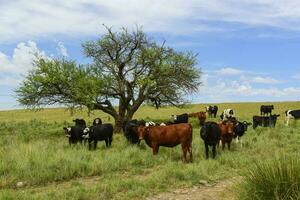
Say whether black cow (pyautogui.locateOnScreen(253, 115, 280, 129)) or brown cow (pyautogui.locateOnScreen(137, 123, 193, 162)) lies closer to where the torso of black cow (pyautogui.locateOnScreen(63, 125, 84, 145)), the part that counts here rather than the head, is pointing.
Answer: the brown cow

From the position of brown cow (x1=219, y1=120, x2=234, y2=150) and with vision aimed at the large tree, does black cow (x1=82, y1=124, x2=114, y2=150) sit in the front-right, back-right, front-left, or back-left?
front-left

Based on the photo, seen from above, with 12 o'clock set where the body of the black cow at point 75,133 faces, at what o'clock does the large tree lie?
The large tree is roughly at 5 o'clock from the black cow.

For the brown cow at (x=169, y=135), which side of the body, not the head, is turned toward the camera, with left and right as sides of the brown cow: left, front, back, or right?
left

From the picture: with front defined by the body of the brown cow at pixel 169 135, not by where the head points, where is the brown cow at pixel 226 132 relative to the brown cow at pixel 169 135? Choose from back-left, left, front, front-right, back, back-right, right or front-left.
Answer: back-right

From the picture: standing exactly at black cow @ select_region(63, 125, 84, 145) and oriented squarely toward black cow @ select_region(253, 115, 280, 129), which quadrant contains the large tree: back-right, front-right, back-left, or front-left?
front-left

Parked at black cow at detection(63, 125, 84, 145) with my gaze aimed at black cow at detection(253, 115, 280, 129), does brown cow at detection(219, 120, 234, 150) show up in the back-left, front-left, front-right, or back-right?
front-right

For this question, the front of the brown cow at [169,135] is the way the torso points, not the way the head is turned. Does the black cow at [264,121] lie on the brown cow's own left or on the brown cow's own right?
on the brown cow's own right
